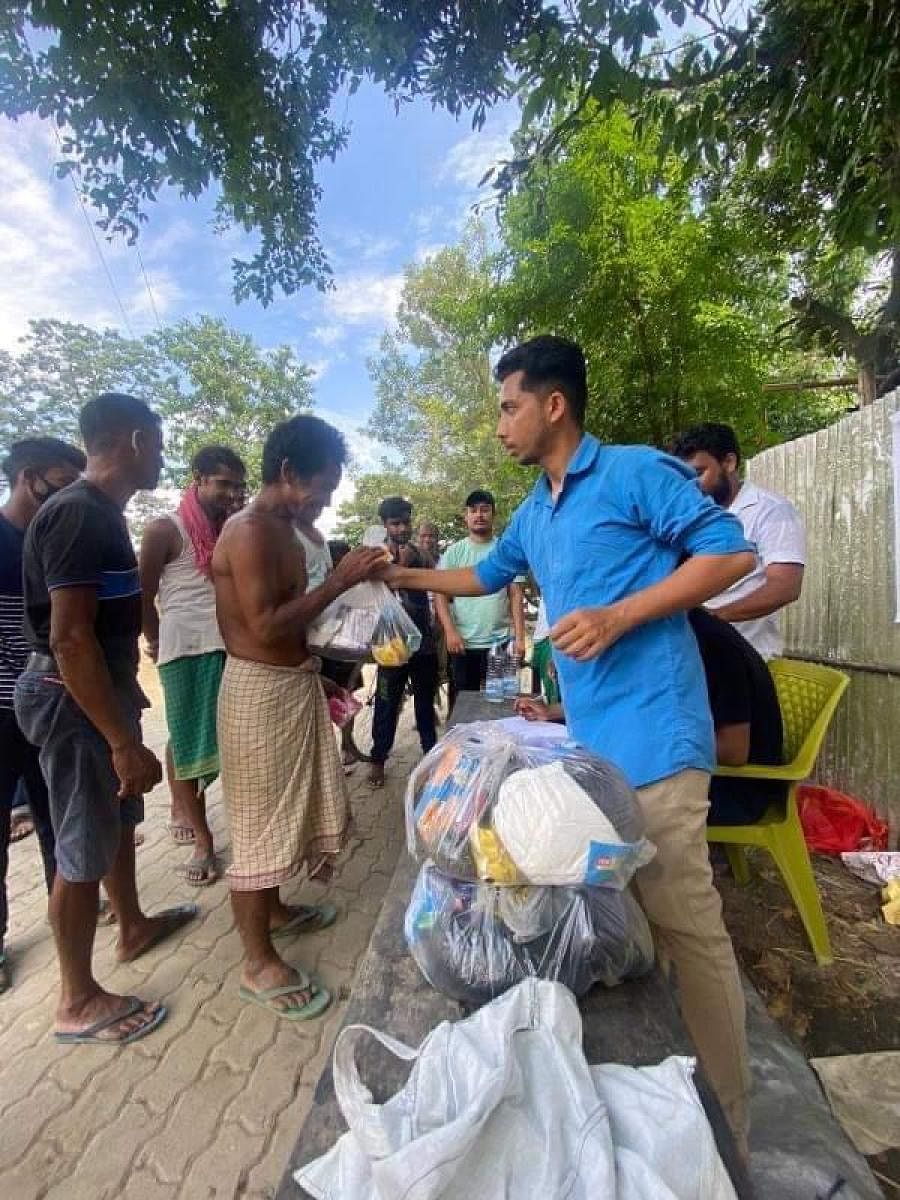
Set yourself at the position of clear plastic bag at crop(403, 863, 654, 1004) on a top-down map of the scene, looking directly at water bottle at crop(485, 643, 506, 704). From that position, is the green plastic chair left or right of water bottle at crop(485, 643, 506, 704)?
right

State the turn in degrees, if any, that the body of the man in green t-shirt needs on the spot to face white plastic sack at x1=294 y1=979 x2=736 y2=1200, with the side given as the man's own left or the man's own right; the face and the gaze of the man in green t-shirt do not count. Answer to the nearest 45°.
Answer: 0° — they already face it

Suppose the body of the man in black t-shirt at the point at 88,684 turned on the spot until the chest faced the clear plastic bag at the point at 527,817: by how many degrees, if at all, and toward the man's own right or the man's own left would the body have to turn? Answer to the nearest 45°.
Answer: approximately 45° to the man's own right

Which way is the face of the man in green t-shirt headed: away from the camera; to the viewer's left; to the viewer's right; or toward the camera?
toward the camera

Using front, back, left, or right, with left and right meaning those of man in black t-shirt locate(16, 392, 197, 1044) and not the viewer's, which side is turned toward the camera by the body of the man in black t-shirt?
right

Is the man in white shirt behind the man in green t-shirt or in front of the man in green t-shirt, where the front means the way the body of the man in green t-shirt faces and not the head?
in front

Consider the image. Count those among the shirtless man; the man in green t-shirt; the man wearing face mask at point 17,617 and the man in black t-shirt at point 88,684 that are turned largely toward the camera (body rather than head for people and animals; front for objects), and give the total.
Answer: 1

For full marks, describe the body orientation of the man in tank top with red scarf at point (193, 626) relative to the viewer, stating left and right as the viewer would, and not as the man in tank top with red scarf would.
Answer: facing the viewer and to the right of the viewer

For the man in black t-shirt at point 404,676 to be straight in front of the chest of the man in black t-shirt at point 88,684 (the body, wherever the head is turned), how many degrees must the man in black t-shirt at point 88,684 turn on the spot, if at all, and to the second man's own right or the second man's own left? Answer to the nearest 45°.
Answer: approximately 45° to the second man's own left

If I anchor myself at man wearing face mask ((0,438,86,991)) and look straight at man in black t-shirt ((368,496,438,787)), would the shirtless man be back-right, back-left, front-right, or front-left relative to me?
front-right

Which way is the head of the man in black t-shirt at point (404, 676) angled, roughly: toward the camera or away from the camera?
toward the camera

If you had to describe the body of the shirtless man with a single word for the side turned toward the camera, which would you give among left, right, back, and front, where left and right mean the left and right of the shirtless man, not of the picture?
right

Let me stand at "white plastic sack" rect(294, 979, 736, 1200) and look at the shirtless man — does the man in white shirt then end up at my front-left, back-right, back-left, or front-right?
front-right

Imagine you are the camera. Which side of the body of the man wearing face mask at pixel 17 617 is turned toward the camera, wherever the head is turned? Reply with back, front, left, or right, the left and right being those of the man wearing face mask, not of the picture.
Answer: right

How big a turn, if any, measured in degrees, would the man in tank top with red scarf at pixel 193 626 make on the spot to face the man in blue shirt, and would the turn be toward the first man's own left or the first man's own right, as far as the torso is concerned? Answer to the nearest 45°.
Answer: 0° — they already face them

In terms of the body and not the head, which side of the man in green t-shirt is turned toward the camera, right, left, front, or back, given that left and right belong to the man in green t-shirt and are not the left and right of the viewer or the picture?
front
